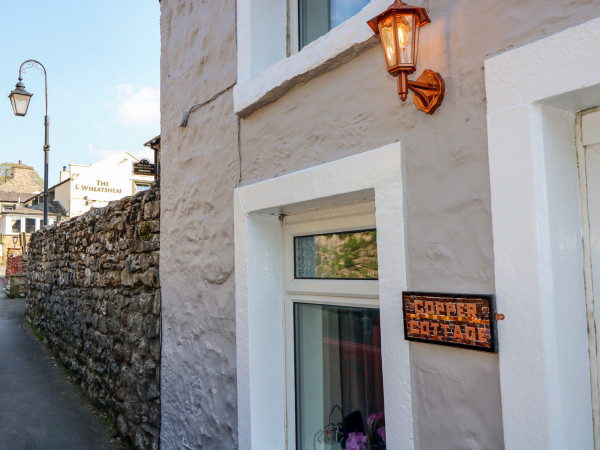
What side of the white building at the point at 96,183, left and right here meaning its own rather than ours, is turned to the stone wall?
front

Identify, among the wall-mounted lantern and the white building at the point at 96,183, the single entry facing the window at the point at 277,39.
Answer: the white building

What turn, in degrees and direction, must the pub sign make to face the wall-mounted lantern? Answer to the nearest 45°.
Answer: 0° — it already faces it

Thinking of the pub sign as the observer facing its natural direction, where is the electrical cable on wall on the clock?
The electrical cable on wall is roughly at 12 o'clock from the pub sign.

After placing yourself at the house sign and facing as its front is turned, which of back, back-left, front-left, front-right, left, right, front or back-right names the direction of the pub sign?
right

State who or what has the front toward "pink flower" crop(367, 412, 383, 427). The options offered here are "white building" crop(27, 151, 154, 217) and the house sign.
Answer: the white building

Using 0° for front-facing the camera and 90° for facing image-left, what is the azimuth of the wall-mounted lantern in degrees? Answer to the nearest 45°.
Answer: approximately 45°

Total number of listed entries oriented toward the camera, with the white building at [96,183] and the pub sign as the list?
2

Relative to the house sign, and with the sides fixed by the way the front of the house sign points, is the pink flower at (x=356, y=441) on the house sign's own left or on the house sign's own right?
on the house sign's own right

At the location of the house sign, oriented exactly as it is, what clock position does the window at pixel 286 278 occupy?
The window is roughly at 3 o'clock from the house sign.

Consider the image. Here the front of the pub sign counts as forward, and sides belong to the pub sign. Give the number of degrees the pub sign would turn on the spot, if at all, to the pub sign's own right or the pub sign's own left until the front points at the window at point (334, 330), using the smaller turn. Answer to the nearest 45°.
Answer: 0° — it already faces it

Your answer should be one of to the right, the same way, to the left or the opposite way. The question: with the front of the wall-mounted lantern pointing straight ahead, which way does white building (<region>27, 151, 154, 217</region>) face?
to the left
